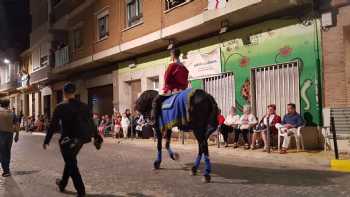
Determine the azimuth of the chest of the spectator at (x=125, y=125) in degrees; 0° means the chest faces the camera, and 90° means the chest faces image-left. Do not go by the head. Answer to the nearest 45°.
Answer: approximately 45°

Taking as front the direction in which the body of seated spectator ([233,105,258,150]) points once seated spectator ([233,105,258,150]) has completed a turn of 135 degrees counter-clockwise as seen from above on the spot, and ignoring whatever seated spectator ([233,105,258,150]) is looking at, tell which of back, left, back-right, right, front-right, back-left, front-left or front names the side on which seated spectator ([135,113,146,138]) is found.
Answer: back-left

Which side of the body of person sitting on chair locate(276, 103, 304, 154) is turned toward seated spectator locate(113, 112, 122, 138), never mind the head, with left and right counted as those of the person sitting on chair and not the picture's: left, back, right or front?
right

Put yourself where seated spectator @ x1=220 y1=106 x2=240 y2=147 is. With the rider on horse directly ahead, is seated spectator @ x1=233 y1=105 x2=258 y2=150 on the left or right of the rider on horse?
left

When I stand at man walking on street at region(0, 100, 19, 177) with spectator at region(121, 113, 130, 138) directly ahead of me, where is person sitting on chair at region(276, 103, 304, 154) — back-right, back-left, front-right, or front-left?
front-right

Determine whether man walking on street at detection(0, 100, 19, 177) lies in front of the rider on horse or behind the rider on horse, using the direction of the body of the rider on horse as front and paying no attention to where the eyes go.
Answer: in front

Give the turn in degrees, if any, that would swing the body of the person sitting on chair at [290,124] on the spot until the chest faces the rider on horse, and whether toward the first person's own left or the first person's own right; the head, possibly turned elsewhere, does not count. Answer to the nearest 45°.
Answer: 0° — they already face them

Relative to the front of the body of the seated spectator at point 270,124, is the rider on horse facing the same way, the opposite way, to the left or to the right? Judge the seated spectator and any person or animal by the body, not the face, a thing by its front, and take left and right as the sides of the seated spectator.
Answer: to the right

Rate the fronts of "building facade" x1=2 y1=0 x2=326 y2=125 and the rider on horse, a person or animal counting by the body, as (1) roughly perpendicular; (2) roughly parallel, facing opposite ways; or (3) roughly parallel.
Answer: roughly perpendicular

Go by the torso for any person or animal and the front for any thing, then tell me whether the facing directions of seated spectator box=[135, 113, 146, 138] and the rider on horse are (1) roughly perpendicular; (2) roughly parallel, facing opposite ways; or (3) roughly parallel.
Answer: roughly perpendicular

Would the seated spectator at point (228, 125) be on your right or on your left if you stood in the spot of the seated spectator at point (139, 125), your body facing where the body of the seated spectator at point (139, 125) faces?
on your left

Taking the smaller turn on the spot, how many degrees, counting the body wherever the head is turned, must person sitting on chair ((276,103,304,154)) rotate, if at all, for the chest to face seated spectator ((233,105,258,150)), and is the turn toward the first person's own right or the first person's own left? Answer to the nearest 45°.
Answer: approximately 90° to the first person's own right
